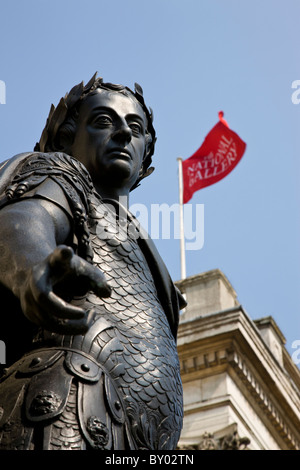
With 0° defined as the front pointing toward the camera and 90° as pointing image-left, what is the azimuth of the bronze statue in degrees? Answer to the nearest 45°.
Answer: approximately 315°

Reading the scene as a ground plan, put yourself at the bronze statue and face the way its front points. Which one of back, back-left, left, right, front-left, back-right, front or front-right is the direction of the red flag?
back-left

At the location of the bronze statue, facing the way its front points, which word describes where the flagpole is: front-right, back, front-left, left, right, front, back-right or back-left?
back-left

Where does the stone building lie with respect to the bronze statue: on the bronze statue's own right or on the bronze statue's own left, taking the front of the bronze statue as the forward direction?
on the bronze statue's own left
